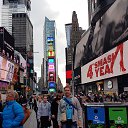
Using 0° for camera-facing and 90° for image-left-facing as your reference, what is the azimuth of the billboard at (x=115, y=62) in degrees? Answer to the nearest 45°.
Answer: approximately 45°

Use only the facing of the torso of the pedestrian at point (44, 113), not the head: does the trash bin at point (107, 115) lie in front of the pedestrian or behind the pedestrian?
in front

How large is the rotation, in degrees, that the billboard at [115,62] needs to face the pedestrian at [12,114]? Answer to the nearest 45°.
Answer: approximately 45° to its left

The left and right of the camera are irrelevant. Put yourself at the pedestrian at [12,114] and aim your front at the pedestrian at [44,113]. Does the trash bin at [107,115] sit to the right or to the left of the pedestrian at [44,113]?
right

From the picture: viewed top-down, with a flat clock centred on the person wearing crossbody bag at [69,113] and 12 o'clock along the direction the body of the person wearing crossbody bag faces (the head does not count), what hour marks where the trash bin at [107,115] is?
The trash bin is roughly at 9 o'clock from the person wearing crossbody bag.

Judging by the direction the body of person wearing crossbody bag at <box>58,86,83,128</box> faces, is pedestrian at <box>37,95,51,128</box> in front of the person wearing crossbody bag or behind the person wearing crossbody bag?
behind

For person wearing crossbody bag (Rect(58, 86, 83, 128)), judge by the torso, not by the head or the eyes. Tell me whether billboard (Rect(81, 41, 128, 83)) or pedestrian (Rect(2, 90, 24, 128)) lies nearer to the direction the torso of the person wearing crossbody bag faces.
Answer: the pedestrian

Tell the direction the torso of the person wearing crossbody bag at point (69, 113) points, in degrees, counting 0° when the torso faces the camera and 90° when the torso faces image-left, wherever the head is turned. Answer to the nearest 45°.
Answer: approximately 0°

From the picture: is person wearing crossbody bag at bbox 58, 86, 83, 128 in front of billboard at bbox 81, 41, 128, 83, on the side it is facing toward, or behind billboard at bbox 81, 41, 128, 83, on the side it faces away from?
in front
